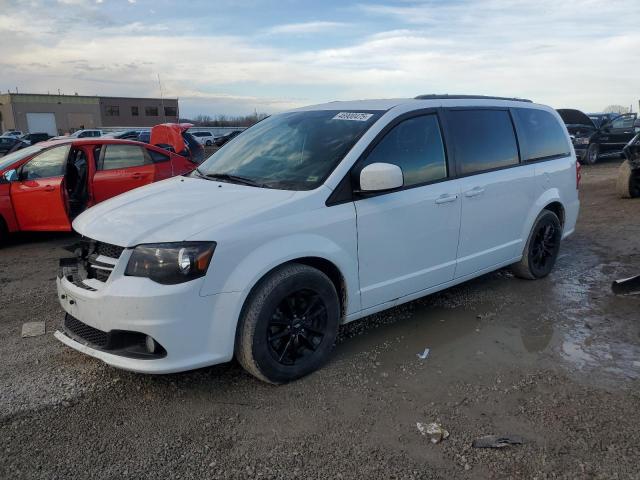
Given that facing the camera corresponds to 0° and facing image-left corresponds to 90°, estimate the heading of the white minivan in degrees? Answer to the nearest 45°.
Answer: approximately 45°

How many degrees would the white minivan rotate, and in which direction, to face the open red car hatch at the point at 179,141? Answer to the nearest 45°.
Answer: approximately 135° to its right
